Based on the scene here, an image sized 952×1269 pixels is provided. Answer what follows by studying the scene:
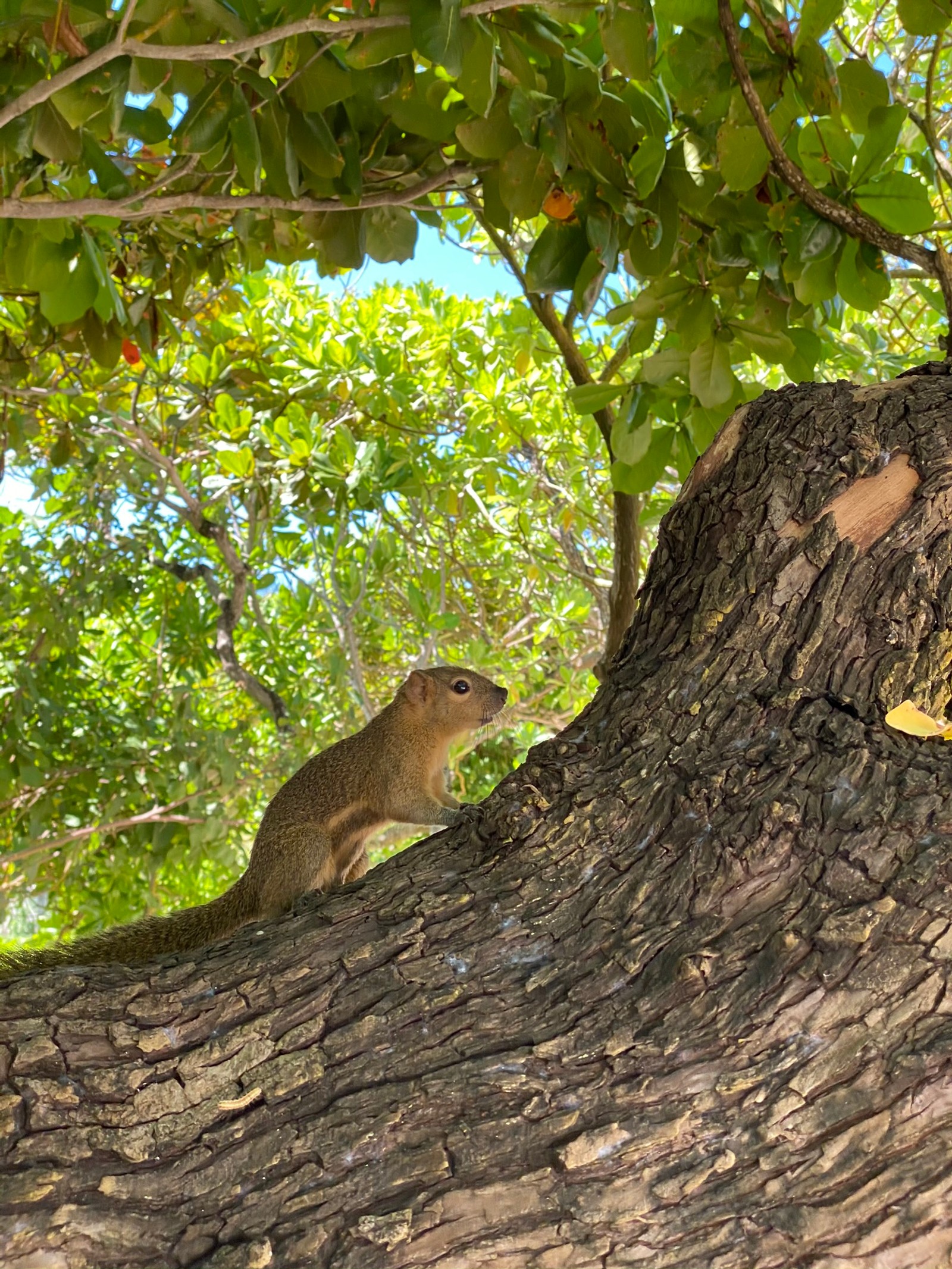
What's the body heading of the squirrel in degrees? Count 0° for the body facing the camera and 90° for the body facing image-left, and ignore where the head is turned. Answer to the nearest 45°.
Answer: approximately 270°

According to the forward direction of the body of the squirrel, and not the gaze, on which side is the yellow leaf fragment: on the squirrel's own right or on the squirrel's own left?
on the squirrel's own right
